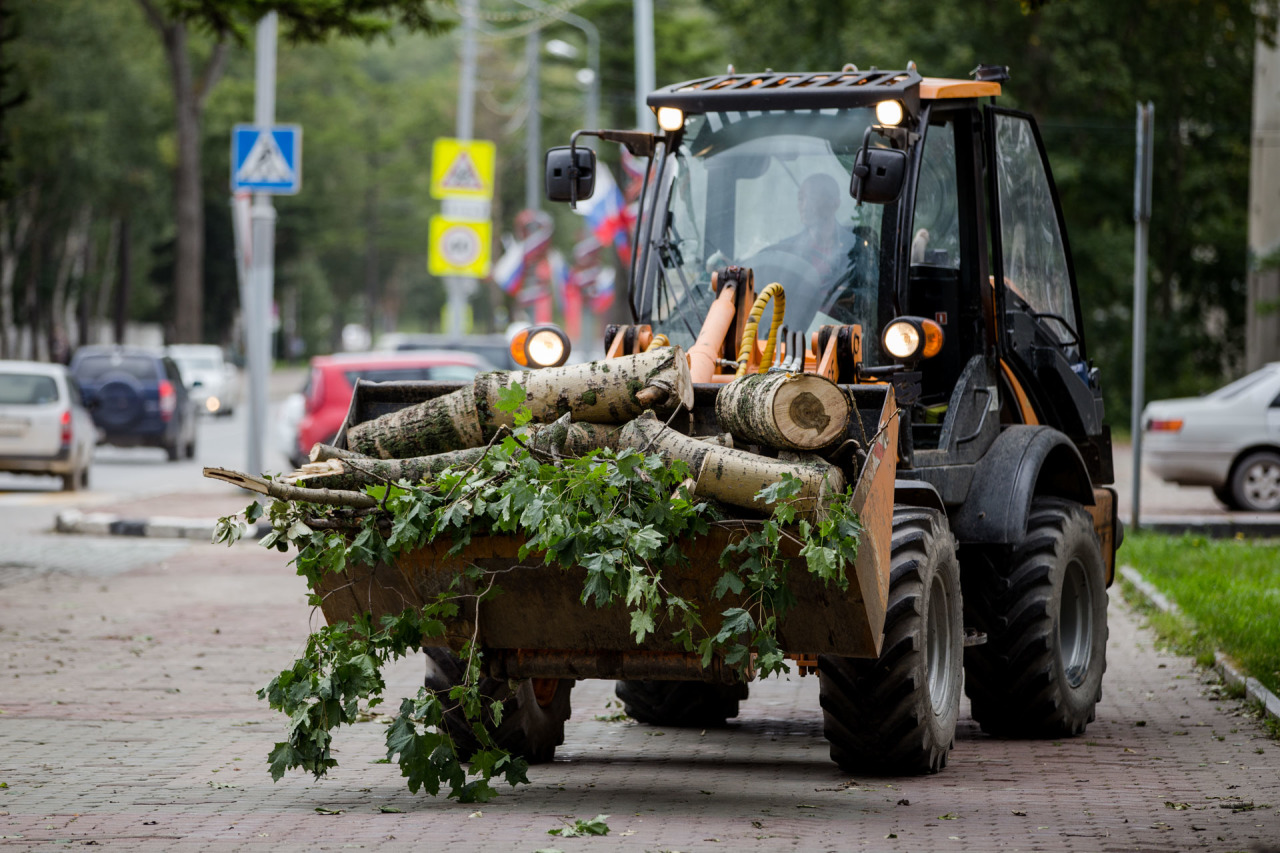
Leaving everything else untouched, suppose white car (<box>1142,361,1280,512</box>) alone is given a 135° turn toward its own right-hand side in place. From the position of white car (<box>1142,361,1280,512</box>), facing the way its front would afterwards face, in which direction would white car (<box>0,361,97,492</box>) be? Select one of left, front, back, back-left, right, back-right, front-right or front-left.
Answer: front-right

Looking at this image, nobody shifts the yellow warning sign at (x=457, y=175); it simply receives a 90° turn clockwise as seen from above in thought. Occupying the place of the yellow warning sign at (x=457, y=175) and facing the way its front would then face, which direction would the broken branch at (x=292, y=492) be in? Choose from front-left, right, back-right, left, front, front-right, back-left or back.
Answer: left

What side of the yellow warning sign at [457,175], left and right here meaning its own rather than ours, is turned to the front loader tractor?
front

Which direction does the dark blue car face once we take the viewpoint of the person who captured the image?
facing away from the viewer

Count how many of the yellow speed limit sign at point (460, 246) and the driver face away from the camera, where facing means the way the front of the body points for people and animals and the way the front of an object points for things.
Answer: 0

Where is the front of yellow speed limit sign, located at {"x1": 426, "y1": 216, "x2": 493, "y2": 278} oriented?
toward the camera

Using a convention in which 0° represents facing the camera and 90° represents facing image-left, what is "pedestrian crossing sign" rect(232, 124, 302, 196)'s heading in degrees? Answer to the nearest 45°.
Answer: approximately 0°

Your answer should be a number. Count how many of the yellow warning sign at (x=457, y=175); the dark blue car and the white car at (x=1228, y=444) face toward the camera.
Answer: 1

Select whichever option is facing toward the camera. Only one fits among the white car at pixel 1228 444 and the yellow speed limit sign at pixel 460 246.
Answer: the yellow speed limit sign

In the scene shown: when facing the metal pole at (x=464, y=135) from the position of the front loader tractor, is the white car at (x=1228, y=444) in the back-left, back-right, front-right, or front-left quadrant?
front-right

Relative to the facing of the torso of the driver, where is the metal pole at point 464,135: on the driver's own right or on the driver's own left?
on the driver's own right

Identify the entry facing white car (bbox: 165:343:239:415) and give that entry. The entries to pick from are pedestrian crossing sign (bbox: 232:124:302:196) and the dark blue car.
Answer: the dark blue car

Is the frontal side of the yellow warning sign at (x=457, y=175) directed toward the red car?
yes

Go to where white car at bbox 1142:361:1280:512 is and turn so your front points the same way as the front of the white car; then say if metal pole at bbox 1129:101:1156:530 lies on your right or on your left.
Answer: on your right

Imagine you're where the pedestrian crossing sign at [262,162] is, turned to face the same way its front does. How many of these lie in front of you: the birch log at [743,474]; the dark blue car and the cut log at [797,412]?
2

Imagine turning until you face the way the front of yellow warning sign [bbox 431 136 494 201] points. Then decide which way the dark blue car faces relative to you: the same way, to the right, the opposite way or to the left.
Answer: the opposite way

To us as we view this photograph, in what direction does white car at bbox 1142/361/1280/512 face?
facing to the right of the viewer

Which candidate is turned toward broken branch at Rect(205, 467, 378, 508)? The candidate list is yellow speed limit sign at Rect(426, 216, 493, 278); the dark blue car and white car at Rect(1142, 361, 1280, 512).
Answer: the yellow speed limit sign
